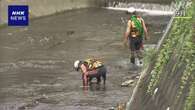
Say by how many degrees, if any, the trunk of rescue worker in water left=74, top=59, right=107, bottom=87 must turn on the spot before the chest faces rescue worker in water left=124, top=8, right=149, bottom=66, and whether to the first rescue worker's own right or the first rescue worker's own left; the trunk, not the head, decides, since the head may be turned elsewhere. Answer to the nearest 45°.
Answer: approximately 135° to the first rescue worker's own right

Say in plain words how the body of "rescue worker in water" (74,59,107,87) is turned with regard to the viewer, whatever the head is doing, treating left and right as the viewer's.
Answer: facing to the left of the viewer
